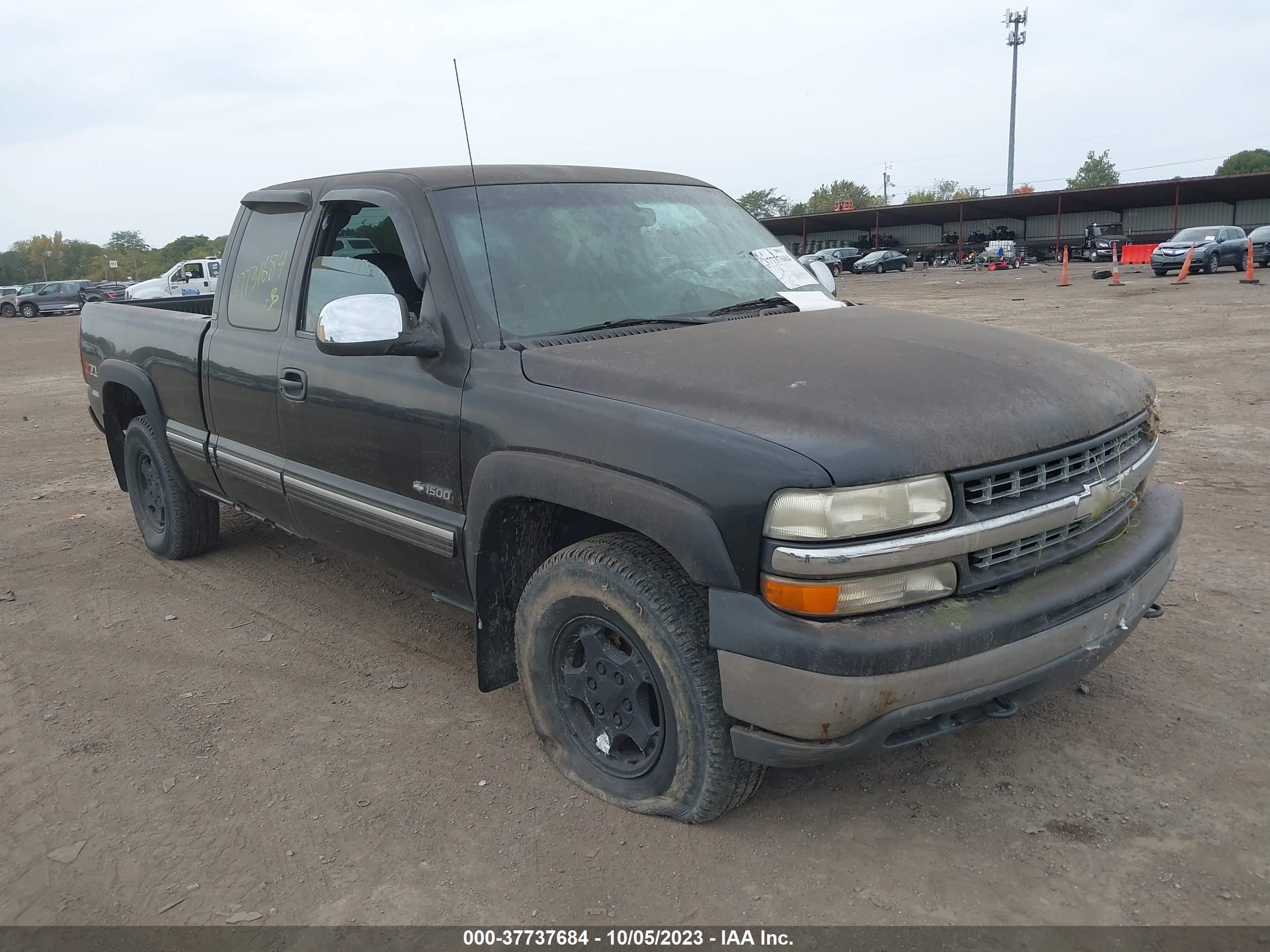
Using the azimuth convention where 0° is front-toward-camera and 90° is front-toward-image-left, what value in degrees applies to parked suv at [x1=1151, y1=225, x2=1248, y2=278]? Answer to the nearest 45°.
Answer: approximately 45°

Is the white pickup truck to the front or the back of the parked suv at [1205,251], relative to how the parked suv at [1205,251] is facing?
to the front

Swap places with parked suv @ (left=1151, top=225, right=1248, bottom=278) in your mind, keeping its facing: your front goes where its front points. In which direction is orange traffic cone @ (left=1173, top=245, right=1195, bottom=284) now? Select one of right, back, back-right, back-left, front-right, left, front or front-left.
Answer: front-left

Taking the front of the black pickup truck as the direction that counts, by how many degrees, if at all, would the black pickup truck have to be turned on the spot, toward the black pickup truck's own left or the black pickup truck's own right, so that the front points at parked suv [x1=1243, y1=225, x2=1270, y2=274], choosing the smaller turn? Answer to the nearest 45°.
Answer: approximately 90° to the black pickup truck's own left

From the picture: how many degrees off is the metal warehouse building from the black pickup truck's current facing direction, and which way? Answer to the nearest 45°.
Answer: approximately 90° to its left

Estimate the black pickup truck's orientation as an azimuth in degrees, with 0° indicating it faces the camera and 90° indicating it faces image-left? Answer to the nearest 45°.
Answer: approximately 315°

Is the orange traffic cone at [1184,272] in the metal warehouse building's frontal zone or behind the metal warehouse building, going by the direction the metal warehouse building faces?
frontal zone

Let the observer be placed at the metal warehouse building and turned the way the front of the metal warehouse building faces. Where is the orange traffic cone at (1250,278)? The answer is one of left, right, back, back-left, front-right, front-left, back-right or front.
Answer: front-left
